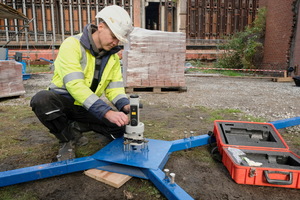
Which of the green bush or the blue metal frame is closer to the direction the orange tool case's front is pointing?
the blue metal frame

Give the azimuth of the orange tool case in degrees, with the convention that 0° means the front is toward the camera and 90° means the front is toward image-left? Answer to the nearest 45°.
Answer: approximately 0°

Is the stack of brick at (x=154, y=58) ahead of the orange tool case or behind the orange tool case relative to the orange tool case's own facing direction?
behind

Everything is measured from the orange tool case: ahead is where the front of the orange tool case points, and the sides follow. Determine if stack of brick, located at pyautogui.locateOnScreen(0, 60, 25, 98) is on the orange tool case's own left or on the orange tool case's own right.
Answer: on the orange tool case's own right

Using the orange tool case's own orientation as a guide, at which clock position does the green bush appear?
The green bush is roughly at 6 o'clock from the orange tool case.

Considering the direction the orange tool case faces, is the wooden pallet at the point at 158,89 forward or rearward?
rearward

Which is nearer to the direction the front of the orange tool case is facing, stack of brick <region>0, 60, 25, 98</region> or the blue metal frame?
the blue metal frame
